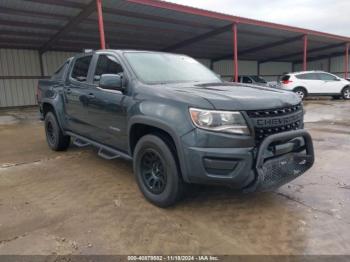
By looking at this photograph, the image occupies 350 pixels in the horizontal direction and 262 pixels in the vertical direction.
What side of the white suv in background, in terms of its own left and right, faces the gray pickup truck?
right

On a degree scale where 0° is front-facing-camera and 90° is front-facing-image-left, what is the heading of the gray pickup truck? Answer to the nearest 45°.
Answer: approximately 315°

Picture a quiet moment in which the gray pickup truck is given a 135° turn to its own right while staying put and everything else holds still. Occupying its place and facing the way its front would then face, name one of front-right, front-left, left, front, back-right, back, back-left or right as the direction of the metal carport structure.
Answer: right

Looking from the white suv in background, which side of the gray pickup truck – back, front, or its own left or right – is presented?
left

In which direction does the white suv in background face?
to the viewer's right
